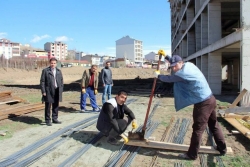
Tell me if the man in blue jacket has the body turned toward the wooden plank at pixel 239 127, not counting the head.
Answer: no

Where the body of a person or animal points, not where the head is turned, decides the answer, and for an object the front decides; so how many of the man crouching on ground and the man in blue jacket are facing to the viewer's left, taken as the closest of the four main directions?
1

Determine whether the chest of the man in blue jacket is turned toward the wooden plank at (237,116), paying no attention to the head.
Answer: no

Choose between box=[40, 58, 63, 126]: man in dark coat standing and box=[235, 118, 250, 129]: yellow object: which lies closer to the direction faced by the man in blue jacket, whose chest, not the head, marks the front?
the man in dark coat standing

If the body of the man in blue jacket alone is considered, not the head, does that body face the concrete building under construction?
no

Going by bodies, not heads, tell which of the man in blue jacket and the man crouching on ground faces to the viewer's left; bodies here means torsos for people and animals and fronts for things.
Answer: the man in blue jacket

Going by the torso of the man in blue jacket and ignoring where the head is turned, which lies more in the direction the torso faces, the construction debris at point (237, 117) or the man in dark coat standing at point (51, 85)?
the man in dark coat standing

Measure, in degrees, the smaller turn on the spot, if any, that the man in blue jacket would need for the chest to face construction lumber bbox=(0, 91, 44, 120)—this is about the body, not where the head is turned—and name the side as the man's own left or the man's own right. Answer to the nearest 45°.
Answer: approximately 45° to the man's own right

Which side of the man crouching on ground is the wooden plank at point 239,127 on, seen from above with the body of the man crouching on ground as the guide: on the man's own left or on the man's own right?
on the man's own left

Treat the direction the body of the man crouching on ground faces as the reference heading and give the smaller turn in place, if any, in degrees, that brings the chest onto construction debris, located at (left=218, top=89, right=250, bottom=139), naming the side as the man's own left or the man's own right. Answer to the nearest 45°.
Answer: approximately 90° to the man's own left

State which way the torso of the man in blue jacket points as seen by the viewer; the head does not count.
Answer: to the viewer's left
